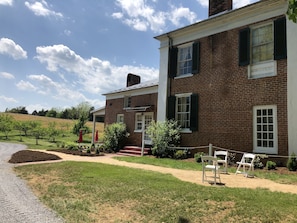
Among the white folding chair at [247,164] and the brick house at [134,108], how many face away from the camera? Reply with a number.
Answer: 0

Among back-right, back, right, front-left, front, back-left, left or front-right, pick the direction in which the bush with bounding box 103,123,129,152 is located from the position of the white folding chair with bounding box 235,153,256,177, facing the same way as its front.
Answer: right

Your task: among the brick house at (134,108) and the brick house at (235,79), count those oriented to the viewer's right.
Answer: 0

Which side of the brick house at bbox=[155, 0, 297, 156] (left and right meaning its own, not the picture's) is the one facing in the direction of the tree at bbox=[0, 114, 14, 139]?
right

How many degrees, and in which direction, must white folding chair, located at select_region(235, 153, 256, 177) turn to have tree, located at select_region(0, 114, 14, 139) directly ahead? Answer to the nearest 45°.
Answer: approximately 90° to its right

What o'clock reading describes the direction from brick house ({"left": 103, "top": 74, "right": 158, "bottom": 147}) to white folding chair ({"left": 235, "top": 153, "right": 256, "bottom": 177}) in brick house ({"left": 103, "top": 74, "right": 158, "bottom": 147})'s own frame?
The white folding chair is roughly at 10 o'clock from the brick house.

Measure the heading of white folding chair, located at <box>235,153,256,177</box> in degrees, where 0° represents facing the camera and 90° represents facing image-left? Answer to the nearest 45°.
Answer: approximately 45°

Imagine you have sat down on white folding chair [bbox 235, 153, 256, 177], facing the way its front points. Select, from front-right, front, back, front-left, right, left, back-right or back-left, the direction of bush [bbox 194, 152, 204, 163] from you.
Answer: right

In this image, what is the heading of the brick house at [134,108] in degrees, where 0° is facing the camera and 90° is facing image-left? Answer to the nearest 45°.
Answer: approximately 45°
